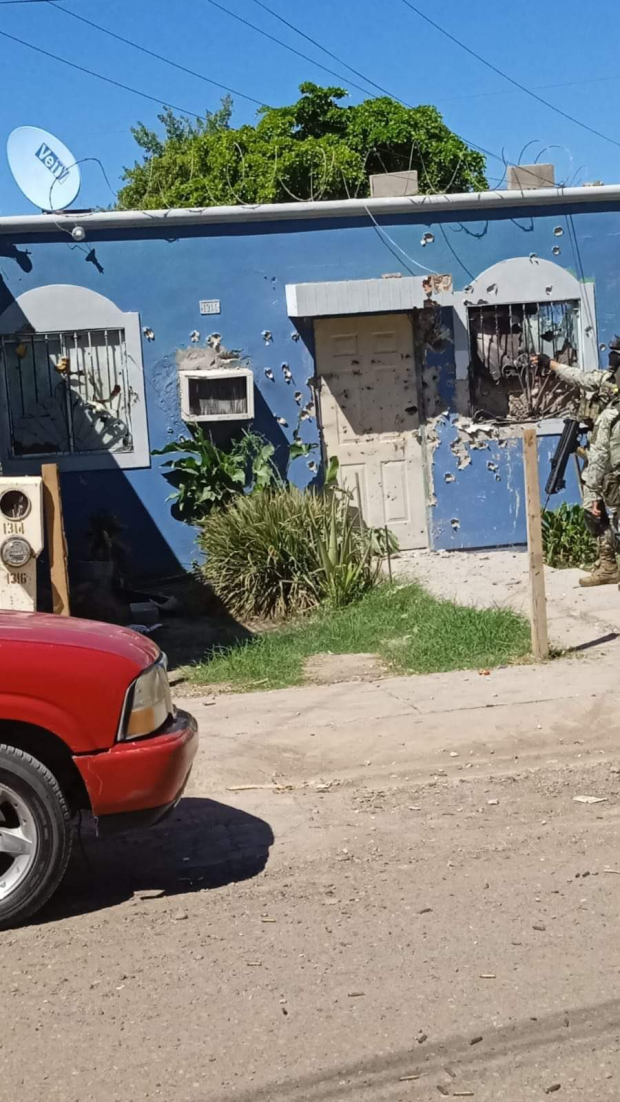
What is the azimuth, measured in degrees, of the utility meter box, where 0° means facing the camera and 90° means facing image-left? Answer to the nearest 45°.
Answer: approximately 0°

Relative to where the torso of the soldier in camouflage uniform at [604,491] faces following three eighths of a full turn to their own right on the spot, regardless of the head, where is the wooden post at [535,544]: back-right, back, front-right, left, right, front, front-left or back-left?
back-right

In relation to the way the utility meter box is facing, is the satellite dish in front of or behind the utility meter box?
behind

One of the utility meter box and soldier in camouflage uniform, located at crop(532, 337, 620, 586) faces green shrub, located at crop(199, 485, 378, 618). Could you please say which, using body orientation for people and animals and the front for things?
the soldier in camouflage uniform

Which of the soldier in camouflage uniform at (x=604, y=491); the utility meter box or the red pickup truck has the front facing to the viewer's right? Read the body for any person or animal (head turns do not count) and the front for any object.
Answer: the red pickup truck

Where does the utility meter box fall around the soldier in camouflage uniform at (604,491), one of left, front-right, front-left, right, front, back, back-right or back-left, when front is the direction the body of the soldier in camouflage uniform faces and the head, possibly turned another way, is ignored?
front-left

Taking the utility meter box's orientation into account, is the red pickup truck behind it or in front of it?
in front

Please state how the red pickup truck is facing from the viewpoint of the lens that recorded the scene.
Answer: facing to the right of the viewer

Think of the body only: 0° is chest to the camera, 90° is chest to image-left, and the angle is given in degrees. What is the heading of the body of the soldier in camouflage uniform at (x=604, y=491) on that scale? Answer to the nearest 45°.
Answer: approximately 90°

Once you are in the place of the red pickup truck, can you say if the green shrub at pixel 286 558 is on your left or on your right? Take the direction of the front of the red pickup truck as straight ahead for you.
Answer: on your left
